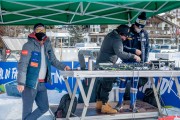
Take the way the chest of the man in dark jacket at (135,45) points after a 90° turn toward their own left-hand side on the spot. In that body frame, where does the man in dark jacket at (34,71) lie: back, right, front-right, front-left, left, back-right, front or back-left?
back-right

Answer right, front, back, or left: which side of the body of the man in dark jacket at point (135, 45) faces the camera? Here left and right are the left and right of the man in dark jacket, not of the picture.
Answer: front

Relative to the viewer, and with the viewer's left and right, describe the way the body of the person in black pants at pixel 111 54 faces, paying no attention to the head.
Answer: facing to the right of the viewer

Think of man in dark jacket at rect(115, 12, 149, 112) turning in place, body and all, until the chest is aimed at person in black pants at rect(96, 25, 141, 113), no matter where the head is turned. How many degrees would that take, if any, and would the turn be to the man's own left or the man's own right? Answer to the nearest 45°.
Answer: approximately 45° to the man's own right

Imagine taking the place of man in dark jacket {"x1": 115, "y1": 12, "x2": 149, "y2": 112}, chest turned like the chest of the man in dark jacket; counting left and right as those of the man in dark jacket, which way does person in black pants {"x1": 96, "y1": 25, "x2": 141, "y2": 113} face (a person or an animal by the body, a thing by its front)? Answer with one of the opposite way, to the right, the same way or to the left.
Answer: to the left

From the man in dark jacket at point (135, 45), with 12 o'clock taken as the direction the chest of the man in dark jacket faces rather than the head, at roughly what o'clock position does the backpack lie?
The backpack is roughly at 2 o'clock from the man in dark jacket.
